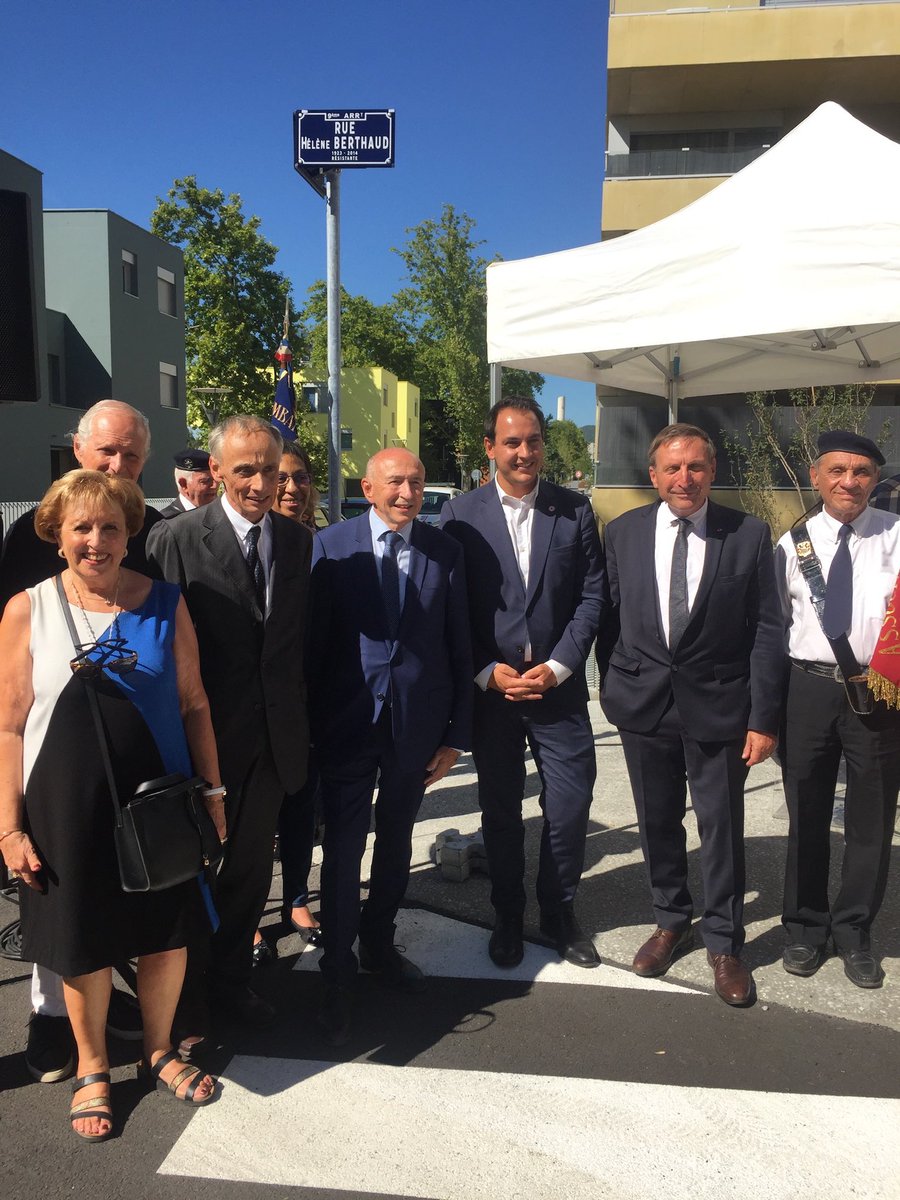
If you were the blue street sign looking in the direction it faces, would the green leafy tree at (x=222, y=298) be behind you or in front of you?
behind

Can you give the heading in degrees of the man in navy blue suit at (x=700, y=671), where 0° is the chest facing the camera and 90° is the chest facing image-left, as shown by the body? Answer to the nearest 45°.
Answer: approximately 0°

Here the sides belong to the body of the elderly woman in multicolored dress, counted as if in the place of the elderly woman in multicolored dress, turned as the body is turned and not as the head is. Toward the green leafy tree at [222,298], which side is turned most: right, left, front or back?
back

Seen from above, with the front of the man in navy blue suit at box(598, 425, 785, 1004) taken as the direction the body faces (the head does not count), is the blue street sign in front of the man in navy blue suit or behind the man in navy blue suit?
behind

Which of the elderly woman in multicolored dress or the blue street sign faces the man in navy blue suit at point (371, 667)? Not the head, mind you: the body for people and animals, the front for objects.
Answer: the blue street sign

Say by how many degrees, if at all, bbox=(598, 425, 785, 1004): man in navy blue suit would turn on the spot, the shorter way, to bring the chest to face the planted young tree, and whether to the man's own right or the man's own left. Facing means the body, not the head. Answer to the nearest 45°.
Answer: approximately 180°

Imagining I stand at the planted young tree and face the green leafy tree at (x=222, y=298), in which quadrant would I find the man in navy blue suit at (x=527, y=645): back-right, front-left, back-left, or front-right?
back-left

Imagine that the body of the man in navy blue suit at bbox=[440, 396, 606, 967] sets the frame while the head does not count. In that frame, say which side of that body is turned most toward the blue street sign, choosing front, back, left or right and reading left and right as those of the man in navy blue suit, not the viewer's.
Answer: back
